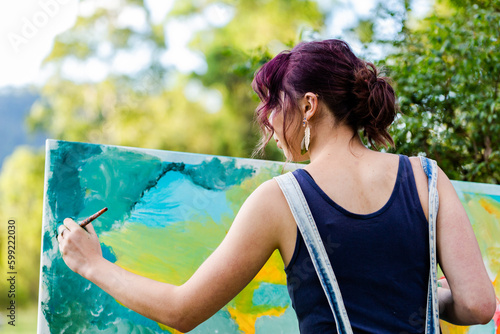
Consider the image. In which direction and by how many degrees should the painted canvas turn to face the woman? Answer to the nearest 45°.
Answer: approximately 45° to its left

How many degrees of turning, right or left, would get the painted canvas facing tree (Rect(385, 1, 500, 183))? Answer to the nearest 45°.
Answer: approximately 135° to its left

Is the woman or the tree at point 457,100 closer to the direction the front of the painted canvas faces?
the woman

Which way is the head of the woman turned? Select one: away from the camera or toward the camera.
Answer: away from the camera

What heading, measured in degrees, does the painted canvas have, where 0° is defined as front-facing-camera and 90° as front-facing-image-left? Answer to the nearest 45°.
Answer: approximately 0°
